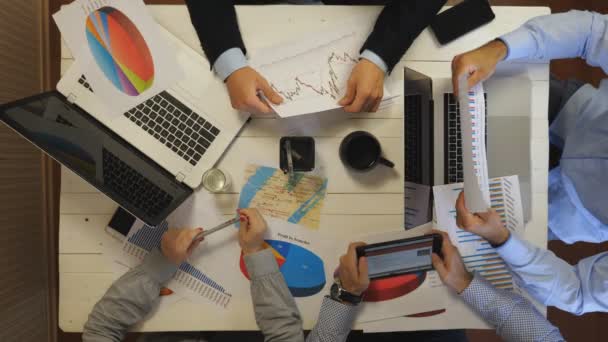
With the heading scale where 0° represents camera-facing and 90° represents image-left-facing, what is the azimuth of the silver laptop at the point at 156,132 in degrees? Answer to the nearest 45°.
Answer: approximately 225°

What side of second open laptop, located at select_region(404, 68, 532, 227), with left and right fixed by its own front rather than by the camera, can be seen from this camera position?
right

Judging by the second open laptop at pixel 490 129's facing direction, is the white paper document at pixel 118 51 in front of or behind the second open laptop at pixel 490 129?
behind

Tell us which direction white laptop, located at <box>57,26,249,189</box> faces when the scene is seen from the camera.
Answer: facing away from the viewer and to the right of the viewer

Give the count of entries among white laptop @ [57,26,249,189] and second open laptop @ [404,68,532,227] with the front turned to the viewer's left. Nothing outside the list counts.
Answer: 0

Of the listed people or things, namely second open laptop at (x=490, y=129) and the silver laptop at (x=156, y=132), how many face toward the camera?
0
